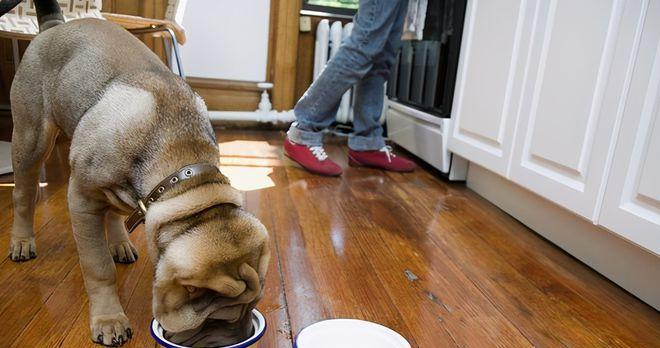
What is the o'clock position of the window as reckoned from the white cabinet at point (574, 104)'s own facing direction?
The window is roughly at 3 o'clock from the white cabinet.

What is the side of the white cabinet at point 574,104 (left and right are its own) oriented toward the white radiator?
right

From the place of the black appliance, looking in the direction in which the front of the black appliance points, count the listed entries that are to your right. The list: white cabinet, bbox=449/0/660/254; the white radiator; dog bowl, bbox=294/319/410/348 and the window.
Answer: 2

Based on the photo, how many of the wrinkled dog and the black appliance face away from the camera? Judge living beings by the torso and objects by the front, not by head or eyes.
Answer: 0

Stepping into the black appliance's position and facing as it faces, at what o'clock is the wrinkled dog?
The wrinkled dog is roughly at 11 o'clock from the black appliance.

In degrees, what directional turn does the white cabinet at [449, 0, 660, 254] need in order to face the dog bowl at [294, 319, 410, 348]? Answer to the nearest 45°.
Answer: approximately 45° to its left

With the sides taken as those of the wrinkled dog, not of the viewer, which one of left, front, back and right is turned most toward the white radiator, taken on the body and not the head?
left

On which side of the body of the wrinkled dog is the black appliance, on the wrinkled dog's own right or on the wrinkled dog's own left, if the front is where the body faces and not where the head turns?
on the wrinkled dog's own left

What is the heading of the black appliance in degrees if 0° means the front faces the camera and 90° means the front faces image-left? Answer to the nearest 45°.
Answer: approximately 45°

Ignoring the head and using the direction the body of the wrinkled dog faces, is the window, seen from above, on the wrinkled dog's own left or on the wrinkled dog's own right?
on the wrinkled dog's own left

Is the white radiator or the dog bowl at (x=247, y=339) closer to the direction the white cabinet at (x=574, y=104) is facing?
the dog bowl

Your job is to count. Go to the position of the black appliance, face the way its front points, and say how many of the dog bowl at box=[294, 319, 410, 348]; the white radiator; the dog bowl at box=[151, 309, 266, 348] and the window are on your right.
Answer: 2

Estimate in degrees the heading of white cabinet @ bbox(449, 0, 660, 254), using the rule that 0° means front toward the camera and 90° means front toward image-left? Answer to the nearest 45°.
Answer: approximately 45°

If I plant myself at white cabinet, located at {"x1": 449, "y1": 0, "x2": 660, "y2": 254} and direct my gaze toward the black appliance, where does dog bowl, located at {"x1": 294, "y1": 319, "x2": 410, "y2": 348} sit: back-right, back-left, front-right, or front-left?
back-left

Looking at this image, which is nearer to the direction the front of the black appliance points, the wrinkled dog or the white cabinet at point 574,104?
the wrinkled dog
